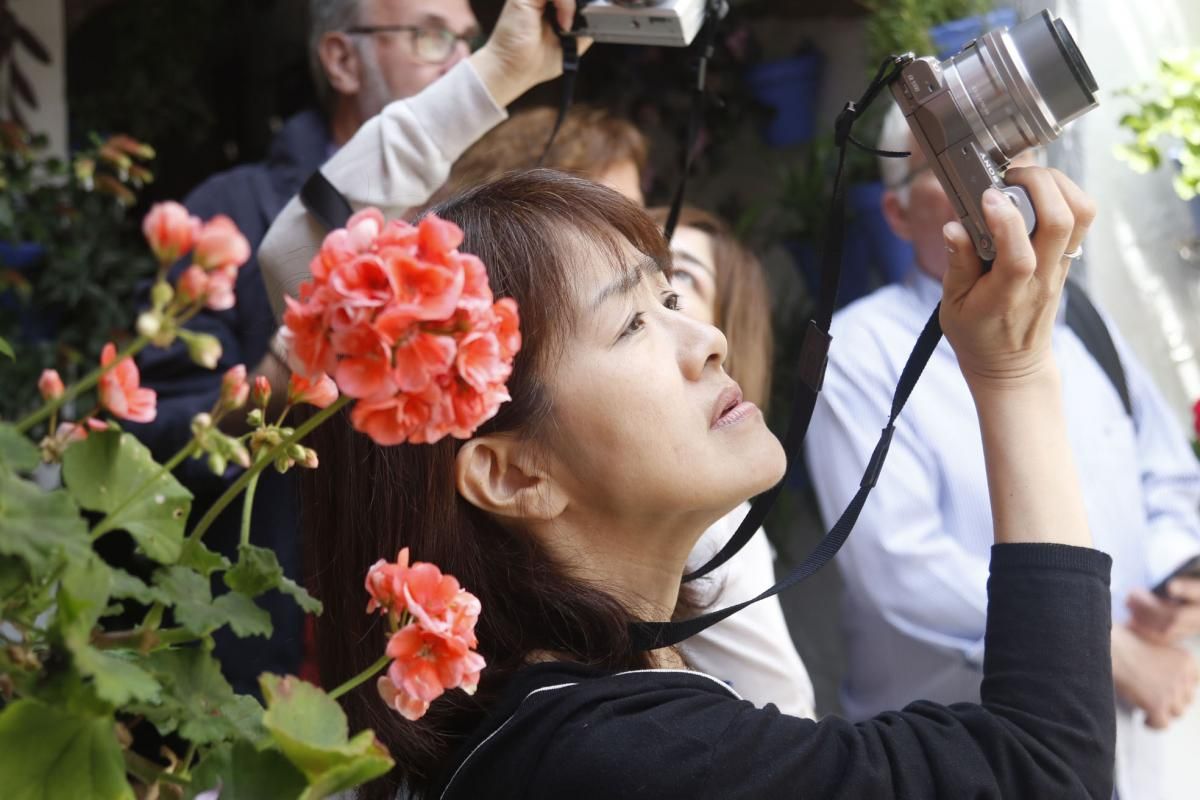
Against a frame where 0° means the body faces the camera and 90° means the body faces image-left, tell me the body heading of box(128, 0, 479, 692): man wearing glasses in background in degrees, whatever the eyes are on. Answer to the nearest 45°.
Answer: approximately 315°

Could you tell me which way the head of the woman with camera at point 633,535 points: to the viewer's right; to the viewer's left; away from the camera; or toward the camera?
to the viewer's right

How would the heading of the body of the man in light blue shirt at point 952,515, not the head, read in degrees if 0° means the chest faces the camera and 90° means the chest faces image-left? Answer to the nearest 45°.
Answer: approximately 315°

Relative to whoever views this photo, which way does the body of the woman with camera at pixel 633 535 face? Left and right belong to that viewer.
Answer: facing to the right of the viewer

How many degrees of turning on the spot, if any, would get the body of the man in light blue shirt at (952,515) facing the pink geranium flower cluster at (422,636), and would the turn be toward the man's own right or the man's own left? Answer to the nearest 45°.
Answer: approximately 45° to the man's own right

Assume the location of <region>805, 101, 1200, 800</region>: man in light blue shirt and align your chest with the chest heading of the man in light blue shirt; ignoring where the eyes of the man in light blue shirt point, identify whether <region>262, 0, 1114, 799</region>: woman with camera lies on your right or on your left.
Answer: on your right

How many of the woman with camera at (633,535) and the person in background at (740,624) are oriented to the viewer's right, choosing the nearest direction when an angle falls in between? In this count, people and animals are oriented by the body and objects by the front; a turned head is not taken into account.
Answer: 1

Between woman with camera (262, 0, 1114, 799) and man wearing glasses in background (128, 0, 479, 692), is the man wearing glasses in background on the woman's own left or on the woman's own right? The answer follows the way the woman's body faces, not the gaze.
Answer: on the woman's own left

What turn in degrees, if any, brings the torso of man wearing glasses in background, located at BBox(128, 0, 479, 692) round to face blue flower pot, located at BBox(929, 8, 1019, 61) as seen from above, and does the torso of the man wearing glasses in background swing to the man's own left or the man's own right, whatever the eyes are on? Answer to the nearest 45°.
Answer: approximately 45° to the man's own left

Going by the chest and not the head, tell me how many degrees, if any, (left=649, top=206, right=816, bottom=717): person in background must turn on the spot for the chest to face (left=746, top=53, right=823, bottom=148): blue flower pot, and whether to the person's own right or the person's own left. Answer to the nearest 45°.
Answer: approximately 135° to the person's own right
